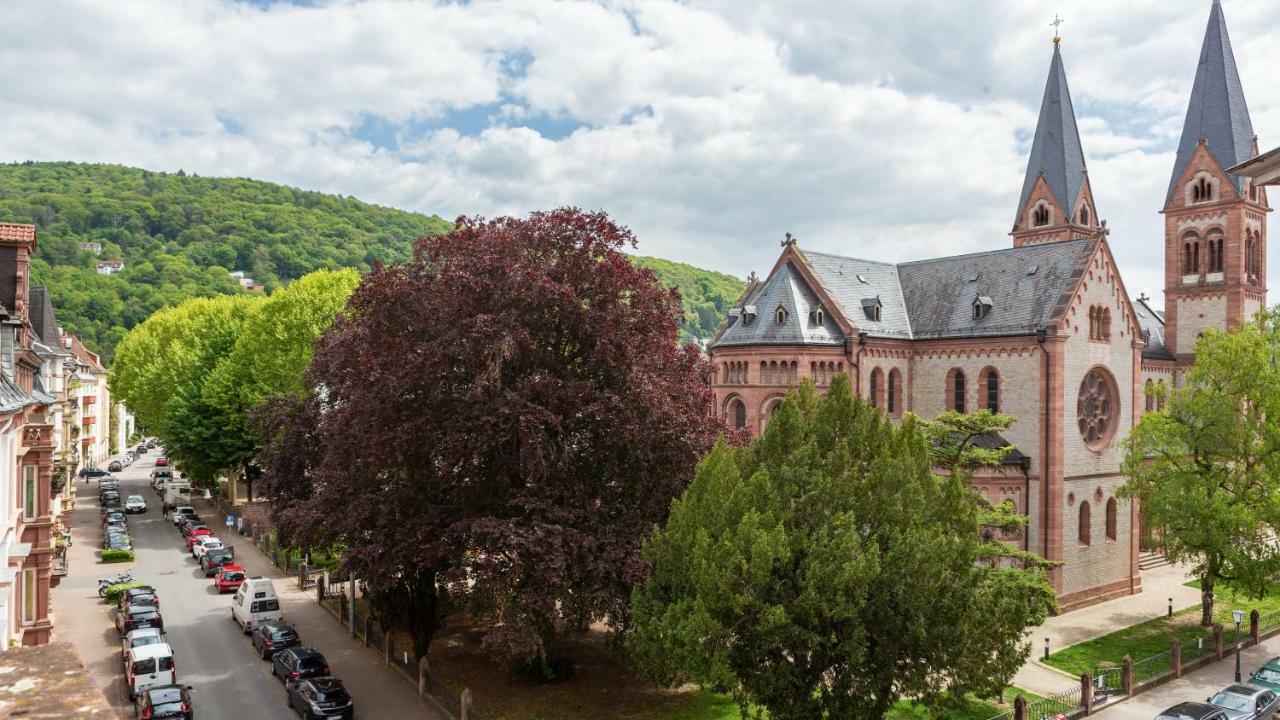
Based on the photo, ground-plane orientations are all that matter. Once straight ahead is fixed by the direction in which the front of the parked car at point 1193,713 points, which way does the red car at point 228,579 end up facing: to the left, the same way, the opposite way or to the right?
to the right

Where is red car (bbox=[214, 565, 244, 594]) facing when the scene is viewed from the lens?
facing away from the viewer

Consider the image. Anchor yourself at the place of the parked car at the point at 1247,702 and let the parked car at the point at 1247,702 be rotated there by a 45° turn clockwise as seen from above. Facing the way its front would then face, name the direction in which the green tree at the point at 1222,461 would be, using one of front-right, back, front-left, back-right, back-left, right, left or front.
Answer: right

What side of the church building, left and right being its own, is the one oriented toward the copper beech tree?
back

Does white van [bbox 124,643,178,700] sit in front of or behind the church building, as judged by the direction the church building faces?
behind

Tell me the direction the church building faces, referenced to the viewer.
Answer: facing away from the viewer and to the right of the viewer

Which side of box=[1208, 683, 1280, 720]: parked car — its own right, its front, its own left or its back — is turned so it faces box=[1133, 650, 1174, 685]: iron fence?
right

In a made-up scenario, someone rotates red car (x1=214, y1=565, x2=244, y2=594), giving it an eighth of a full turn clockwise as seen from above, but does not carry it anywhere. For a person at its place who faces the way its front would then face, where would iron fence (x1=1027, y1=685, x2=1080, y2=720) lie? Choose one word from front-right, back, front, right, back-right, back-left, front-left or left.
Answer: right

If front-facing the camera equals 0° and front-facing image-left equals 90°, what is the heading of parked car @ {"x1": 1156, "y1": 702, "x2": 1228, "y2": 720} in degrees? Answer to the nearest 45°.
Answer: approximately 45°

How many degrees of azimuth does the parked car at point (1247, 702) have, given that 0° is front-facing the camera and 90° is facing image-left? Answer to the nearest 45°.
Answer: approximately 45°
